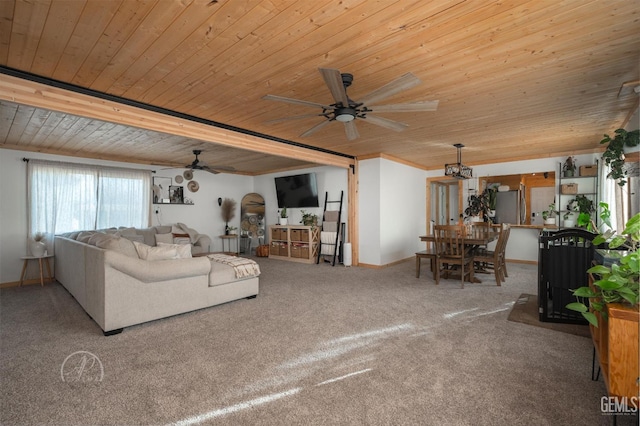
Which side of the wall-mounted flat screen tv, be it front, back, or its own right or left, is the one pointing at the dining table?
left

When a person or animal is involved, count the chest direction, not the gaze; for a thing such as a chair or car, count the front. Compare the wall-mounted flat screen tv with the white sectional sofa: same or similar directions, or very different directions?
very different directions

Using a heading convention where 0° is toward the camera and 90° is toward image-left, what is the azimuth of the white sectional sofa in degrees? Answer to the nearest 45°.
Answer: approximately 225°

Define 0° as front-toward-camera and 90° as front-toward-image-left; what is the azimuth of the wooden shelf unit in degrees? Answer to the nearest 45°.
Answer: approximately 45°
